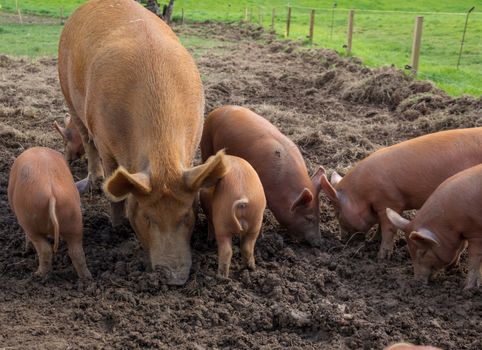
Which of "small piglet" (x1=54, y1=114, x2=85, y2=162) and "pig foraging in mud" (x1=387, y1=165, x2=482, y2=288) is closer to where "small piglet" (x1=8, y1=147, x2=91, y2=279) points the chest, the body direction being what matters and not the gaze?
the small piglet

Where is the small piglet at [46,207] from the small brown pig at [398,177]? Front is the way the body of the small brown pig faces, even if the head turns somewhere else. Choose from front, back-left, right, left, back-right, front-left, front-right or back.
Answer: front-left

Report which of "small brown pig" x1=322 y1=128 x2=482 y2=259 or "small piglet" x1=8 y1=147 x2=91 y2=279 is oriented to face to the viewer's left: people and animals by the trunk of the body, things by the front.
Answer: the small brown pig

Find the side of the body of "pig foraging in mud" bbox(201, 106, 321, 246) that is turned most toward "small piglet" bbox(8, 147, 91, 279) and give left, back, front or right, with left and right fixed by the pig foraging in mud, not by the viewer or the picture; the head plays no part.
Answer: right

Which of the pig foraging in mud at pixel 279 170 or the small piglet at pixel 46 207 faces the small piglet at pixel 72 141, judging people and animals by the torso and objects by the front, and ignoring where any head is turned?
the small piglet at pixel 46 207

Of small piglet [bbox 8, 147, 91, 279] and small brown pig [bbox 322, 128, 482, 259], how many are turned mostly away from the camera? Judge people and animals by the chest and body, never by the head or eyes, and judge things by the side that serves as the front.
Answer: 1

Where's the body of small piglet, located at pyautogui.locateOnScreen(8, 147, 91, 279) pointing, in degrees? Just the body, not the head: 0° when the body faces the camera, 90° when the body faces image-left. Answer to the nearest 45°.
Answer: approximately 180°

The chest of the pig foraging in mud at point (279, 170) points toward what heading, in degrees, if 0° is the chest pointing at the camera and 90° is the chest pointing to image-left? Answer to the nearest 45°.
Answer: approximately 315°

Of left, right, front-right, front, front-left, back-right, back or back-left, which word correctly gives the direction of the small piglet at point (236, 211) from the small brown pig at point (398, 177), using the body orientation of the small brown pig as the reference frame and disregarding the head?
front-left

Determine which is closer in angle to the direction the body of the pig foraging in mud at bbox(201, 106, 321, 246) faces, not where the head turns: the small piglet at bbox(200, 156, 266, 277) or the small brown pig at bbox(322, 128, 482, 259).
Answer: the small brown pig

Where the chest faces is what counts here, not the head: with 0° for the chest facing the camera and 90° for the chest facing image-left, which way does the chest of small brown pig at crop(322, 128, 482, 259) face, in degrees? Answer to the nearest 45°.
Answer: approximately 90°

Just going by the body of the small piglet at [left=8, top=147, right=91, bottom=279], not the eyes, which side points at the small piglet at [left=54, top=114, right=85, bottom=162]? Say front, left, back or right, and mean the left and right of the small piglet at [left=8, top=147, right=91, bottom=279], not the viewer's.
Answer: front

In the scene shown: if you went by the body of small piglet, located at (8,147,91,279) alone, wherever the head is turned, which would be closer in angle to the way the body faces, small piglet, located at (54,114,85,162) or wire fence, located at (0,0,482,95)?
the small piglet

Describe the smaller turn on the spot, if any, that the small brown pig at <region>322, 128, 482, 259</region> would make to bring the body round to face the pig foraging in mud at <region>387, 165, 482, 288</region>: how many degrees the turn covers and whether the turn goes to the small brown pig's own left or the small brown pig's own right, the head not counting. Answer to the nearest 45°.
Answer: approximately 135° to the small brown pig's own left
